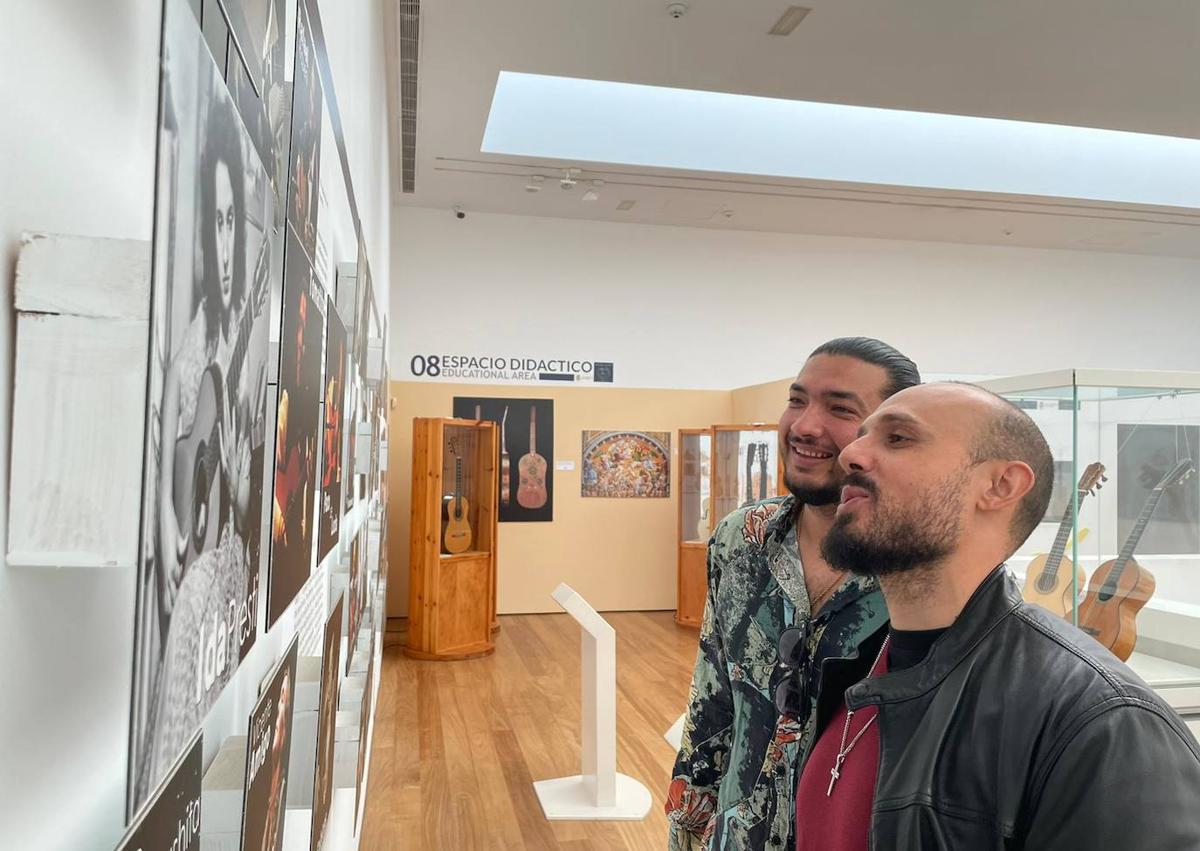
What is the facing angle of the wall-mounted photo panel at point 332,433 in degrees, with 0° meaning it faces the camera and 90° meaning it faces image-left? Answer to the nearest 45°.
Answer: approximately 270°

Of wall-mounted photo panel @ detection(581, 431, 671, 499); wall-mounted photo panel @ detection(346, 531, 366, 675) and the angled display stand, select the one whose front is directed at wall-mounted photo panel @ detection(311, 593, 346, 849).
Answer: wall-mounted photo panel @ detection(581, 431, 671, 499)

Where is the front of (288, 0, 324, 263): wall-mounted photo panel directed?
to the viewer's right

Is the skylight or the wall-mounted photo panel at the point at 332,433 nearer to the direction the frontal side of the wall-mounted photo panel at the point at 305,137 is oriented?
the skylight

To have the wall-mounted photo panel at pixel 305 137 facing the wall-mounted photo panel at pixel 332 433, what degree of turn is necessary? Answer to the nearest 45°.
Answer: approximately 90° to its left

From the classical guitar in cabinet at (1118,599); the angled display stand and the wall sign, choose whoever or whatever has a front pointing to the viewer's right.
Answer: the angled display stand

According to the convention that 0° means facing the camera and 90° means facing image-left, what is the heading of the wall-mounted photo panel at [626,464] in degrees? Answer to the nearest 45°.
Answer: approximately 0°

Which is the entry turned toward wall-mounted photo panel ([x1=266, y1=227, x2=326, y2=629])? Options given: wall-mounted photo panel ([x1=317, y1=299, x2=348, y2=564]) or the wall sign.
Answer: the wall sign

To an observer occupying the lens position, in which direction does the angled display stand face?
facing to the right of the viewer

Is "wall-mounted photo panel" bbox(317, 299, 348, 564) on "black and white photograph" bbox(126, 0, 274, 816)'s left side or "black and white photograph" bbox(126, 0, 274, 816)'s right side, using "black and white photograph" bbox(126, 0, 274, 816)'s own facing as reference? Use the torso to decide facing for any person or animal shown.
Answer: on its left
